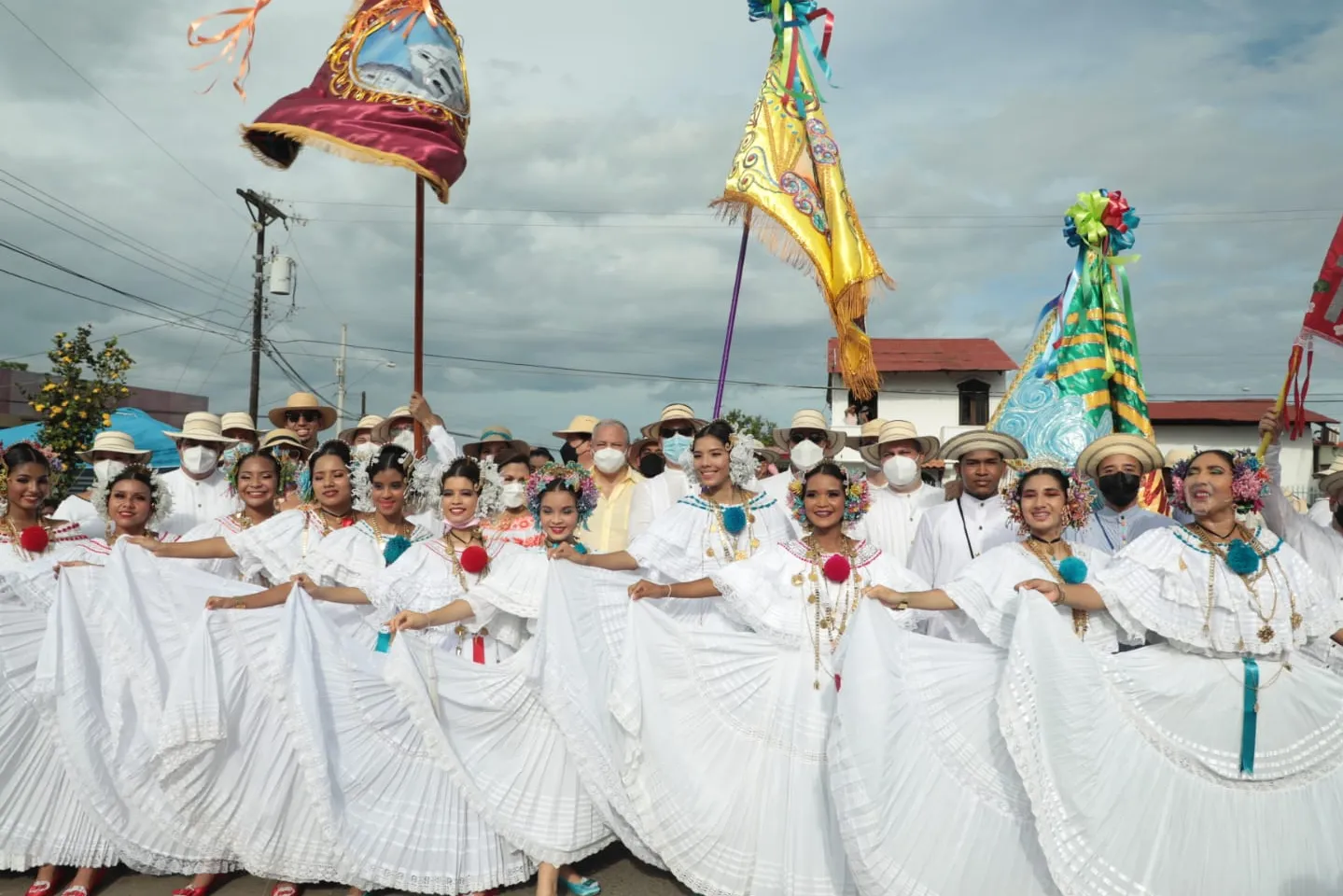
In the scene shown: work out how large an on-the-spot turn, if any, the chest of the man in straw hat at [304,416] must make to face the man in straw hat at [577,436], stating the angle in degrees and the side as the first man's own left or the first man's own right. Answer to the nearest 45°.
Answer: approximately 90° to the first man's own left

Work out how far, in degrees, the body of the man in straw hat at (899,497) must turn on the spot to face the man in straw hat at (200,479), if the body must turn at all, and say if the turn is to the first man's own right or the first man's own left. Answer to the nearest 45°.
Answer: approximately 90° to the first man's own right

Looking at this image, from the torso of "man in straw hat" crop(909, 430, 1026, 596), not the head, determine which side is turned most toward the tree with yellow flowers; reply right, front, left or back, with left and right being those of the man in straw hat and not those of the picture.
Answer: right

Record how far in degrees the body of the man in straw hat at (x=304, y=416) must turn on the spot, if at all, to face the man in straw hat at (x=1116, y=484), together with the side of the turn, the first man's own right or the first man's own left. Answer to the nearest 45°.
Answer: approximately 45° to the first man's own left

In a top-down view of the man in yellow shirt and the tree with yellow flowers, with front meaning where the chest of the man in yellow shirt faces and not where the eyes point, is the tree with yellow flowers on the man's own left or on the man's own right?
on the man's own right

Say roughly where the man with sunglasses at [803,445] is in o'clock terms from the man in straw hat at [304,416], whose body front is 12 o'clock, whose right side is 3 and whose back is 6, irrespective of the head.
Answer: The man with sunglasses is roughly at 10 o'clock from the man in straw hat.

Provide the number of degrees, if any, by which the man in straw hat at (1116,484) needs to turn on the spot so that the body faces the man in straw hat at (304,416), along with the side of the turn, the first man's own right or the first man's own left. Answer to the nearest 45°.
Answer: approximately 90° to the first man's own right

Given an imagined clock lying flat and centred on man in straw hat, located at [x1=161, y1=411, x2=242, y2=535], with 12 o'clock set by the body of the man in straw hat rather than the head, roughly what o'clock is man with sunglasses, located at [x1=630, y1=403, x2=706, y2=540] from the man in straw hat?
The man with sunglasses is roughly at 10 o'clock from the man in straw hat.

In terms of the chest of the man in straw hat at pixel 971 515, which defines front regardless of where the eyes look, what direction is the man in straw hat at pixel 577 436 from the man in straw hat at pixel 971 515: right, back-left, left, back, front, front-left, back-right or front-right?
back-right

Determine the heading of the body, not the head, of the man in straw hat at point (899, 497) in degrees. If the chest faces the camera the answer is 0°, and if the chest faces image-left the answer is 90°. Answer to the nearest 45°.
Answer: approximately 0°
